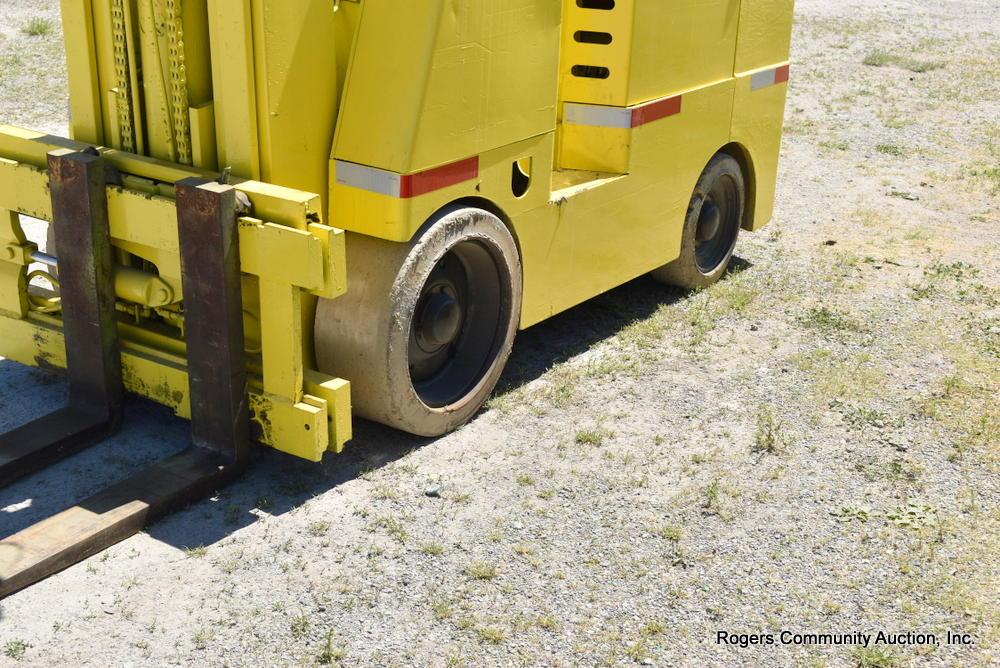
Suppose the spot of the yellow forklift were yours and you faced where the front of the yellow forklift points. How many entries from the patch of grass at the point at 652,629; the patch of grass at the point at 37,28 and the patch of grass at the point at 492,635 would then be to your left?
2

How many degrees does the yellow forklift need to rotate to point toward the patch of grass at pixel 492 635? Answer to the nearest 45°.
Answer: approximately 90° to its left

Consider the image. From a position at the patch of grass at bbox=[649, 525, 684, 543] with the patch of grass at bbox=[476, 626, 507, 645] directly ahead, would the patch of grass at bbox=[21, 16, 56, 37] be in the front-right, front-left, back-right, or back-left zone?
back-right

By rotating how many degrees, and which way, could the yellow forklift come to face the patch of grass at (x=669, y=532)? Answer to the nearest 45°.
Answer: approximately 90° to its left

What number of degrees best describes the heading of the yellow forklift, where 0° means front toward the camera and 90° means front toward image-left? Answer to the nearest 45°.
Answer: approximately 45°

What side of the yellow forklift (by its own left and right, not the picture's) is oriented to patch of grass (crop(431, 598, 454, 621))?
left

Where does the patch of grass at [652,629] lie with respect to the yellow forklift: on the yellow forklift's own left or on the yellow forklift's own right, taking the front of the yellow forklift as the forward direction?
on the yellow forklift's own left

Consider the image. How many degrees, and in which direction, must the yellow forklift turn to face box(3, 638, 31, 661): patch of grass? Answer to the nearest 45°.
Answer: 0° — it already faces it
